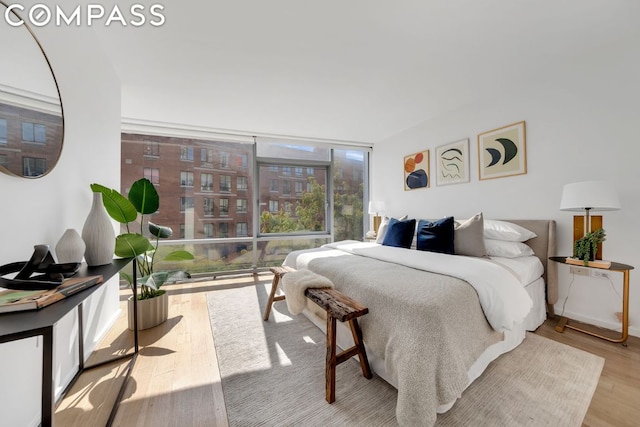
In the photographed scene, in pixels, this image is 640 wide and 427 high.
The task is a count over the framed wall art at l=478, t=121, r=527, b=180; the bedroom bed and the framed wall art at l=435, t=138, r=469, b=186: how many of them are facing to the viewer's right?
0

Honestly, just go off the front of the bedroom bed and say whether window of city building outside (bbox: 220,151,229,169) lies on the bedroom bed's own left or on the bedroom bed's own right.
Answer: on the bedroom bed's own right

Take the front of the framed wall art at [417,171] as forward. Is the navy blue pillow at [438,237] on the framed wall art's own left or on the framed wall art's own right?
on the framed wall art's own left

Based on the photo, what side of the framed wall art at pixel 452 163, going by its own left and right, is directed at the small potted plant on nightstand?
left

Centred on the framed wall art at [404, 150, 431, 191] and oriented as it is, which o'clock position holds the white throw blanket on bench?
The white throw blanket on bench is roughly at 11 o'clock from the framed wall art.

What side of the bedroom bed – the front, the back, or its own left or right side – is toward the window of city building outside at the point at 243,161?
right

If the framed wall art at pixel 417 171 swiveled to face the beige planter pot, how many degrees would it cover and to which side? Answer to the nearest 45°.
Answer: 0° — it already faces it

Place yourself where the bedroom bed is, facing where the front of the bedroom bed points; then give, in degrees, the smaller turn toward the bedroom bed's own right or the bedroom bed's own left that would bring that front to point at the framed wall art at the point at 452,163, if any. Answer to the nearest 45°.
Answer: approximately 135° to the bedroom bed's own right

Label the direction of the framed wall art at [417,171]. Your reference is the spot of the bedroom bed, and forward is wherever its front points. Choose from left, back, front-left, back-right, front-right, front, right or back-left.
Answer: back-right

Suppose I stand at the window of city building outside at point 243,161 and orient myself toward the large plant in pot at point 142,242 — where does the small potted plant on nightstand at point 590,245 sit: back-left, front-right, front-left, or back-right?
front-left

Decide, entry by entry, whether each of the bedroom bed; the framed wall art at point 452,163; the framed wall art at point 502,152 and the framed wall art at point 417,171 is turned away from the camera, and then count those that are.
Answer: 0

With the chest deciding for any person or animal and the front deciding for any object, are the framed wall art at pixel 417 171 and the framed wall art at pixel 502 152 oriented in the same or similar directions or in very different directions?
same or similar directions

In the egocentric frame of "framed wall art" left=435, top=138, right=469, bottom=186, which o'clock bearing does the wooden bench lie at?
The wooden bench is roughly at 11 o'clock from the framed wall art.

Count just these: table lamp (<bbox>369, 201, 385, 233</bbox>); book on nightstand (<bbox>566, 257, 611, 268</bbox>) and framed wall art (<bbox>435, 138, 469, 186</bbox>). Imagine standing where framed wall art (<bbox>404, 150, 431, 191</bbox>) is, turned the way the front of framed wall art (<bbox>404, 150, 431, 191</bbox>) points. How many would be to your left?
2

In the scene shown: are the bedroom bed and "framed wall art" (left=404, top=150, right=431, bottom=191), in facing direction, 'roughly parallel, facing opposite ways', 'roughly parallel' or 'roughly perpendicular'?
roughly parallel

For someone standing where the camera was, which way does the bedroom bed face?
facing the viewer and to the left of the viewer

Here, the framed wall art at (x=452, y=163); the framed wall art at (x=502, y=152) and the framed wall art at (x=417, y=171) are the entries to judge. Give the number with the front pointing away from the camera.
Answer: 0

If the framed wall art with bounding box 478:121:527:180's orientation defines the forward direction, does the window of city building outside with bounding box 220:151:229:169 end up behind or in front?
in front
